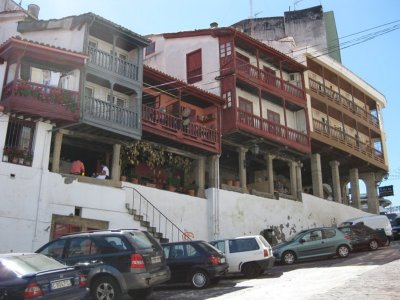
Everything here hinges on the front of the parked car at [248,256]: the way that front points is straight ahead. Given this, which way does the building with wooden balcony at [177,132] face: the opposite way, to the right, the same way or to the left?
the opposite way

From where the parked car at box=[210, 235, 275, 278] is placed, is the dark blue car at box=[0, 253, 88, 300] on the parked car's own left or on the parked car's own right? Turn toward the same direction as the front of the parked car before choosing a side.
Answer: on the parked car's own left

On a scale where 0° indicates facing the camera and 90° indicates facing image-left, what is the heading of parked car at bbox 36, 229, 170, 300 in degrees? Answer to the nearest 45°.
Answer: approximately 135°

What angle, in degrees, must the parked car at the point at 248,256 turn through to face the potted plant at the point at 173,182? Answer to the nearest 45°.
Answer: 0° — it already faces it

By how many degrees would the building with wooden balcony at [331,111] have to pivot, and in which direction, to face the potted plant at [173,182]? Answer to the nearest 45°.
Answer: approximately 90° to its right

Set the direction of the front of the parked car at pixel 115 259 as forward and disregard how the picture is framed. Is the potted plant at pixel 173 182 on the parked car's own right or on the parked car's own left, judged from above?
on the parked car's own right

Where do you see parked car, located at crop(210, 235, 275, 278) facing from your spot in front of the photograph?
facing away from the viewer and to the left of the viewer

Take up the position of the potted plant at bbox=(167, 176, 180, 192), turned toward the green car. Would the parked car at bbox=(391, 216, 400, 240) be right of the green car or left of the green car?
left

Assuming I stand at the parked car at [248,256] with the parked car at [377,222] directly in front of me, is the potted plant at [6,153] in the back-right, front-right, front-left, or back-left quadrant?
back-left
